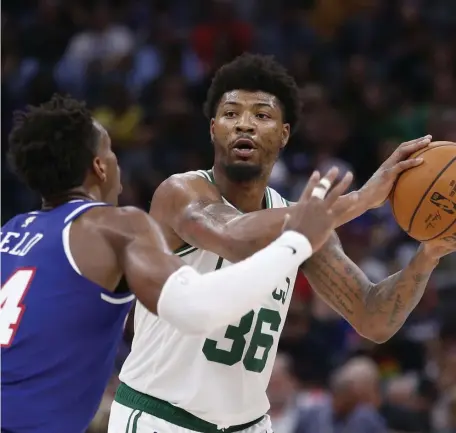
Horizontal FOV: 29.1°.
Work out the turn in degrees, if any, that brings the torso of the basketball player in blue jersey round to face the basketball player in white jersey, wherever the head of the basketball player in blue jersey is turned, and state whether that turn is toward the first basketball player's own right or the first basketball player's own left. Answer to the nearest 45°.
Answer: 0° — they already face them

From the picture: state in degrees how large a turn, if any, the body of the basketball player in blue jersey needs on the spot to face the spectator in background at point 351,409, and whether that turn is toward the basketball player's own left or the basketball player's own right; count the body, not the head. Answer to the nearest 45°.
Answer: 0° — they already face them

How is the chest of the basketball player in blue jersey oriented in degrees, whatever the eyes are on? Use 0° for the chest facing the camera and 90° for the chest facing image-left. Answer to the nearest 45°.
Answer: approximately 225°

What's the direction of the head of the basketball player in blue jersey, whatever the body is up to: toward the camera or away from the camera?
away from the camera
